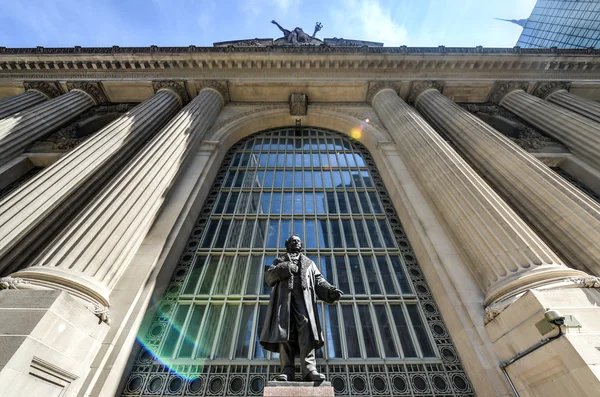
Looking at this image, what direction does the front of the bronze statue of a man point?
toward the camera
